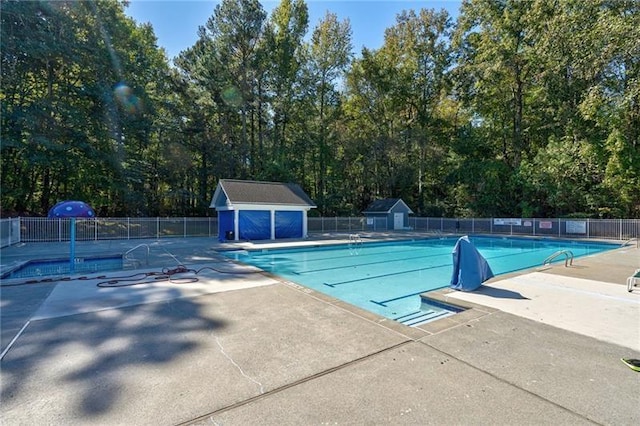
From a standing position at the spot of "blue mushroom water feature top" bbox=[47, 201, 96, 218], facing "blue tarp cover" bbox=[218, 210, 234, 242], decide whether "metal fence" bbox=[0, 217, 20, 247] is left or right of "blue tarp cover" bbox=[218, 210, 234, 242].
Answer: left

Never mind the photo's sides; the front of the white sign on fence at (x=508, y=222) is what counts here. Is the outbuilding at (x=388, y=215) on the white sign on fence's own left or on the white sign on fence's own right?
on the white sign on fence's own right

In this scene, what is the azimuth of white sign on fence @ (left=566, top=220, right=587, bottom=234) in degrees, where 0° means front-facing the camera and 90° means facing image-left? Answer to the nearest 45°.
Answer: approximately 0°

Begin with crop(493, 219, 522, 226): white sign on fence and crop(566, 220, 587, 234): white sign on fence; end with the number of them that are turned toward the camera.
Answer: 2

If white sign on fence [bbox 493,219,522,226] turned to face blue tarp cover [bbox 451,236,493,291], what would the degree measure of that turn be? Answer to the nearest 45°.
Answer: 0° — it already faces it

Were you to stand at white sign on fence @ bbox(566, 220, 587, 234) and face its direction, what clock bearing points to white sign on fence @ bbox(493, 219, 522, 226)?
white sign on fence @ bbox(493, 219, 522, 226) is roughly at 3 o'clock from white sign on fence @ bbox(566, 220, 587, 234).

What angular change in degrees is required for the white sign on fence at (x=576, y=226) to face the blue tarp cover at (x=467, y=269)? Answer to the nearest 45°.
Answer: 0° — it already faces it

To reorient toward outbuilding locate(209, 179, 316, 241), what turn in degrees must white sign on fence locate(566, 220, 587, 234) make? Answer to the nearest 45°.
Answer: approximately 45° to its right

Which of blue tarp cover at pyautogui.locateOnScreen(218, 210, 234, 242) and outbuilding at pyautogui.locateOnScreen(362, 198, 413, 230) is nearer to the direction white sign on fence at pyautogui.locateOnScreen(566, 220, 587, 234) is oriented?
the blue tarp cover

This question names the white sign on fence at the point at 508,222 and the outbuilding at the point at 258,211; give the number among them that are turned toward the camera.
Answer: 2

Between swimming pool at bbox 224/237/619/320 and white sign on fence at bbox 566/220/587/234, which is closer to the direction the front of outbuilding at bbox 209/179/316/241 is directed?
the swimming pool
